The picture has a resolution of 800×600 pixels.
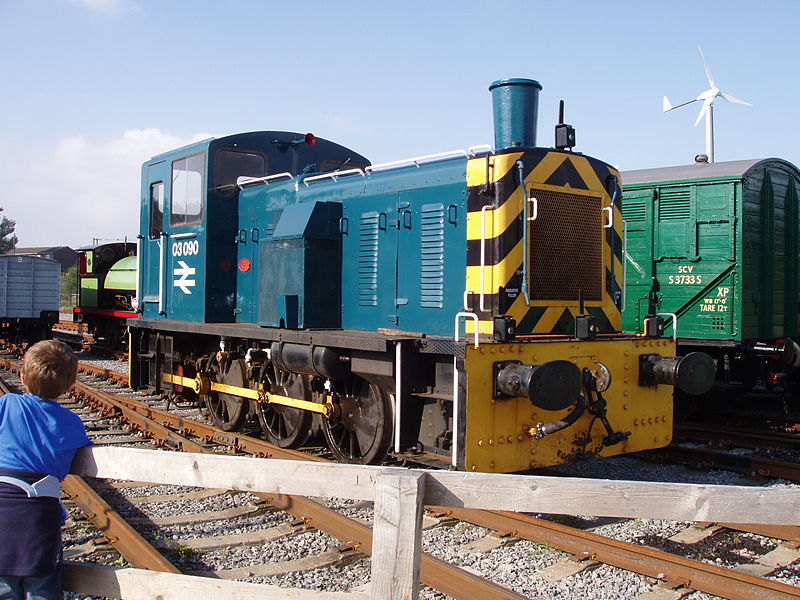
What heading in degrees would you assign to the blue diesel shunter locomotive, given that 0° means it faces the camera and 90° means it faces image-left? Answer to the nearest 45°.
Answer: approximately 315°

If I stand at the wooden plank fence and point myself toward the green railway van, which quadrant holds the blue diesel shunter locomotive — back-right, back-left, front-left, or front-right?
front-left

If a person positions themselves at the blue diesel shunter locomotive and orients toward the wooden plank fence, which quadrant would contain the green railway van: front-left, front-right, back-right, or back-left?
back-left

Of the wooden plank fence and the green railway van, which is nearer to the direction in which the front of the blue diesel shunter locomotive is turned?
the wooden plank fence

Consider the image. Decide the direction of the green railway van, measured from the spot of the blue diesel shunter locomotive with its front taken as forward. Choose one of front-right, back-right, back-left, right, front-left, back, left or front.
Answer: left

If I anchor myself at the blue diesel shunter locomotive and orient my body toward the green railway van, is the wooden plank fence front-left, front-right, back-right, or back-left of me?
back-right
